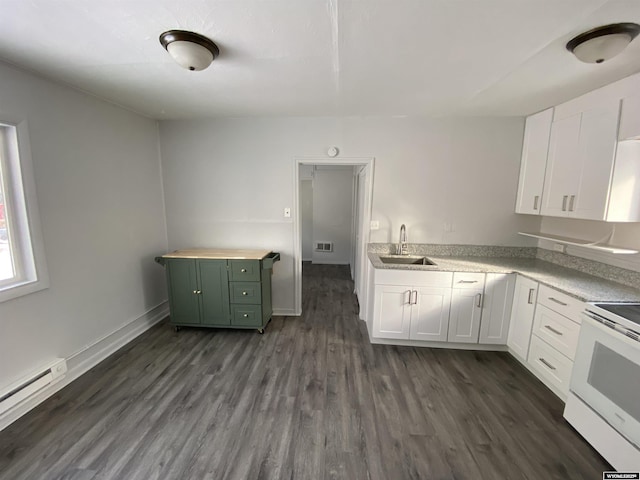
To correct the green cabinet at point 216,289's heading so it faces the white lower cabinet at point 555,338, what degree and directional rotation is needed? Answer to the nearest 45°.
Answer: approximately 45° to its left

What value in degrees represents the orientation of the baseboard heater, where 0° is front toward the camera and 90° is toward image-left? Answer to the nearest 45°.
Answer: approximately 315°

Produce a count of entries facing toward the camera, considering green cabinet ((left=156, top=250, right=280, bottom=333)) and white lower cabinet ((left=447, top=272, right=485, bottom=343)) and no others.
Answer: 2

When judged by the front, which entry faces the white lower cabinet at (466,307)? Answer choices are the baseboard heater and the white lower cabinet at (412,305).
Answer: the baseboard heater

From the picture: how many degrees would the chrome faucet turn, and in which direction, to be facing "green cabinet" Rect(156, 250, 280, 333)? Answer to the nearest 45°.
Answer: approximately 45° to its right

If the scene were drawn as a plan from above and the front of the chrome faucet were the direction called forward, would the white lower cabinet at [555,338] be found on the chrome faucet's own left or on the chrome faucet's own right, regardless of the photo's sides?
on the chrome faucet's own left

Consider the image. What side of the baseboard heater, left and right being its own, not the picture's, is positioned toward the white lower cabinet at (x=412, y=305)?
front

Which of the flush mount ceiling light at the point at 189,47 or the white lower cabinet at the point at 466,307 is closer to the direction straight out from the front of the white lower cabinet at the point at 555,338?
the flush mount ceiling light

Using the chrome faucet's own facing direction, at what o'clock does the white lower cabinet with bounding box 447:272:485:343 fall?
The white lower cabinet is roughly at 10 o'clock from the chrome faucet.

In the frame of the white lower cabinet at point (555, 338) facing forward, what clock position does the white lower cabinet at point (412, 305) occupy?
the white lower cabinet at point (412, 305) is roughly at 1 o'clock from the white lower cabinet at point (555, 338).

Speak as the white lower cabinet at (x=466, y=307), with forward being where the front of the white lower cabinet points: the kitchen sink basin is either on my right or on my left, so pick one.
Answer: on my right

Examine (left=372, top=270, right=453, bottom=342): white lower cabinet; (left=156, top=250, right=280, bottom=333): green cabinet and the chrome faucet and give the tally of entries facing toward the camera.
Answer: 3

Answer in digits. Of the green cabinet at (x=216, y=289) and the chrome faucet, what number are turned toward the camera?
2

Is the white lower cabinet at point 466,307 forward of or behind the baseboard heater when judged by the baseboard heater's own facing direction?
forward

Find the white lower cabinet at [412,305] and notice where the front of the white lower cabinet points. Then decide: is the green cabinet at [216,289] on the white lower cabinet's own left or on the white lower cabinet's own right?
on the white lower cabinet's own right

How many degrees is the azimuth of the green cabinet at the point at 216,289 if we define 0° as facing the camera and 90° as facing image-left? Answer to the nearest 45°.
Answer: approximately 0°
